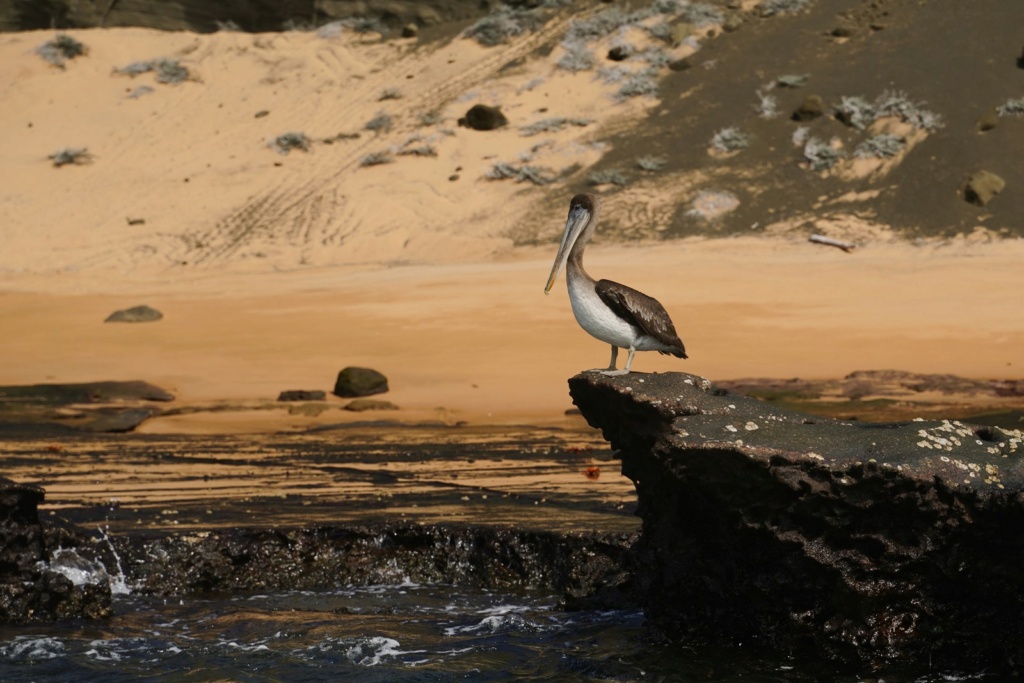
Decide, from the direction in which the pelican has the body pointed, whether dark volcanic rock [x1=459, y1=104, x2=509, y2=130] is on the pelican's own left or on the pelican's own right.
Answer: on the pelican's own right

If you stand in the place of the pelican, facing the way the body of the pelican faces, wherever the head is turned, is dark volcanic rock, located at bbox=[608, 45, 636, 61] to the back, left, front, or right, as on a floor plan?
right

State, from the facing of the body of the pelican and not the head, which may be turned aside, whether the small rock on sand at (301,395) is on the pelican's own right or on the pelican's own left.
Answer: on the pelican's own right

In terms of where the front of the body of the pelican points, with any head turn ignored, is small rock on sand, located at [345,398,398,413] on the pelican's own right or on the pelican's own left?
on the pelican's own right

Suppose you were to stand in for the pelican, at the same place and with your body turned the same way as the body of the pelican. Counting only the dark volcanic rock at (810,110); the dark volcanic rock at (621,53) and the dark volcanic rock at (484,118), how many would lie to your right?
3

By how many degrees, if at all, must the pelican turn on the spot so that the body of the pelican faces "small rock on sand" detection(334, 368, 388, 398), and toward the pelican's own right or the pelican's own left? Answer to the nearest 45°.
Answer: approximately 90° to the pelican's own right

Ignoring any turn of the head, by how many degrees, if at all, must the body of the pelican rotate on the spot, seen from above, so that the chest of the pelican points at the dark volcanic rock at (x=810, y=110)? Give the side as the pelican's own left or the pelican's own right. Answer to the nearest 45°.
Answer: approximately 90° to the pelican's own right

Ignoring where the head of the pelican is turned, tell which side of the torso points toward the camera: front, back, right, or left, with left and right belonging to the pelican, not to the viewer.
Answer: left

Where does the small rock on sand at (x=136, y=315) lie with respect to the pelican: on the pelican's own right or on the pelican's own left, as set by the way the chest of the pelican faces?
on the pelican's own right
